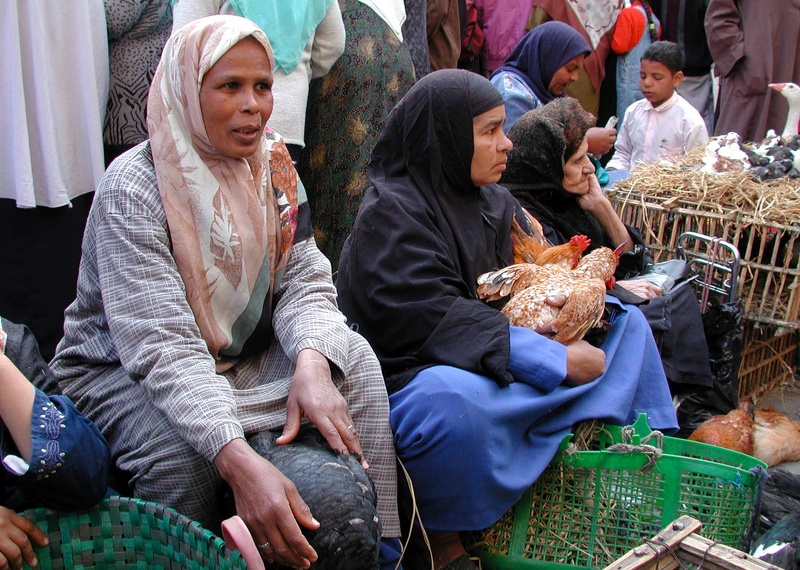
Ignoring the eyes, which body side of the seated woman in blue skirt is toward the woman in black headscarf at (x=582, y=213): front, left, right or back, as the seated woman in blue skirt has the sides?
left

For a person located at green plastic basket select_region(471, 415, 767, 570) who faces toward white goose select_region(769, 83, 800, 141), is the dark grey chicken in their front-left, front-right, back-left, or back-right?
back-left

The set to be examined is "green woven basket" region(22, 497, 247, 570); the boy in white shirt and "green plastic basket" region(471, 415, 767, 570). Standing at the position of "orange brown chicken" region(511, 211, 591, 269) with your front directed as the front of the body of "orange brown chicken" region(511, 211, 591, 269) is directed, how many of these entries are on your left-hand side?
1

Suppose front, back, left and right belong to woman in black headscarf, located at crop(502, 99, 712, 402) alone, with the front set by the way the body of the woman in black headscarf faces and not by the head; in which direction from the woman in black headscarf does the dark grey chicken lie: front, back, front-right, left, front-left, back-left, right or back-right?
right

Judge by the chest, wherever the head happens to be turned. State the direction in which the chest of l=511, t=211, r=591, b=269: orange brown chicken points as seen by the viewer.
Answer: to the viewer's right

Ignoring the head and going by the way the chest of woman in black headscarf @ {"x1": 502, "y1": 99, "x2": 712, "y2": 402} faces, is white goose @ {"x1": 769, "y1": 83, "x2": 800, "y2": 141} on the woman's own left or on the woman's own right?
on the woman's own left

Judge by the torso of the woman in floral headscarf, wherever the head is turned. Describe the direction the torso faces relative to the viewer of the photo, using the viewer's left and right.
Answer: facing the viewer and to the right of the viewer

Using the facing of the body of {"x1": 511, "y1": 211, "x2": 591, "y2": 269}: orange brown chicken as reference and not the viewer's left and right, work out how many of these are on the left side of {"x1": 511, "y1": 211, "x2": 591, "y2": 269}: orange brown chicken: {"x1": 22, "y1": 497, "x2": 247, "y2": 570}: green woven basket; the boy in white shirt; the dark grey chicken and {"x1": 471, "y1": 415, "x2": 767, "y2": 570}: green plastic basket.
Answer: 1

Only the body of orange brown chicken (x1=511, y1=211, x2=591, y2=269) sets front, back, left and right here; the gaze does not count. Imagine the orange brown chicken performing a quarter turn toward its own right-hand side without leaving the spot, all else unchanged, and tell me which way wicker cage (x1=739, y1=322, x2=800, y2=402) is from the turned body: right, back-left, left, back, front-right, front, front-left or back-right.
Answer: back-left

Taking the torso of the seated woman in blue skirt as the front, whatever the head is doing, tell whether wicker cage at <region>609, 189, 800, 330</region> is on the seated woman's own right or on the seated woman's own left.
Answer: on the seated woman's own left
